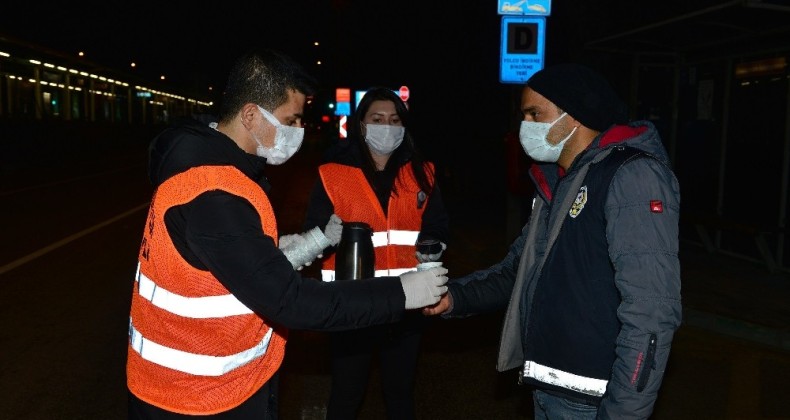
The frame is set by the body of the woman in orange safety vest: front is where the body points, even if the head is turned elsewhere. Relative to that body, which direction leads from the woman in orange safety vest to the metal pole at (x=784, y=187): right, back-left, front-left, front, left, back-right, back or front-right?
back-left

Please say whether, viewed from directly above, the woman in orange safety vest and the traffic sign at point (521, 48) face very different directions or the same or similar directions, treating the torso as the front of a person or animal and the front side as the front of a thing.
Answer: same or similar directions

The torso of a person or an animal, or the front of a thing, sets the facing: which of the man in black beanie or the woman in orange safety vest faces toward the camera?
the woman in orange safety vest

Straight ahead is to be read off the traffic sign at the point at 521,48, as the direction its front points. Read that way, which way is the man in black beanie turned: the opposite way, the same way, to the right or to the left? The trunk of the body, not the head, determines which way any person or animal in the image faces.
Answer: to the right

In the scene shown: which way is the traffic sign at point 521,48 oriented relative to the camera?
toward the camera

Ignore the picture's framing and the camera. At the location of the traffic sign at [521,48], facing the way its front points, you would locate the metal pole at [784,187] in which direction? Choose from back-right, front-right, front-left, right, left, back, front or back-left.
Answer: left

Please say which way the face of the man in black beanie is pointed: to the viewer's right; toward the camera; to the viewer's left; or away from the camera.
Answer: to the viewer's left

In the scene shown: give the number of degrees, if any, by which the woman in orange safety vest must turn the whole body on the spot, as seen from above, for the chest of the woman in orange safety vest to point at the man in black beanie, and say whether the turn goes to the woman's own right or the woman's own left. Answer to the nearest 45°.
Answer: approximately 45° to the woman's own left

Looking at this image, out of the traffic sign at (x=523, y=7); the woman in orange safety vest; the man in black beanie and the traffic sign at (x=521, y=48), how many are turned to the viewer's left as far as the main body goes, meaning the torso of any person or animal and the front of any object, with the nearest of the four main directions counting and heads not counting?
1

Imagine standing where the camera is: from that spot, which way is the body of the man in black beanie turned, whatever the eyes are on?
to the viewer's left

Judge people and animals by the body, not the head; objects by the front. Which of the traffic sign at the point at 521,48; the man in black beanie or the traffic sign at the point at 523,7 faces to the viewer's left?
the man in black beanie

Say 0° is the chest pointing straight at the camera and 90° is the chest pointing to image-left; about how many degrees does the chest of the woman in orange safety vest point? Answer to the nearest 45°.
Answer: approximately 0°

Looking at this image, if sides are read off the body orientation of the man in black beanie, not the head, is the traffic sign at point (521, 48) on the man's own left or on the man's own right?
on the man's own right
